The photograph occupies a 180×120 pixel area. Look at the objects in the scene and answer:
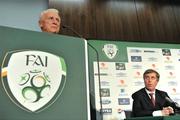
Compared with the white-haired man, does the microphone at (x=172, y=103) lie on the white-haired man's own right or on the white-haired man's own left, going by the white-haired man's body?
on the white-haired man's own left

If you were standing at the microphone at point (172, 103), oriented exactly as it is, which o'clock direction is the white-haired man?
The white-haired man is roughly at 10 o'clock from the microphone.

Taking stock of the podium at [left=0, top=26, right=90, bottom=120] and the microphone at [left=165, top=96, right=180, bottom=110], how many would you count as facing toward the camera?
1

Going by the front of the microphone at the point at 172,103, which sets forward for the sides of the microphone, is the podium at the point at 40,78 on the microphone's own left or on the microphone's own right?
on the microphone's own left

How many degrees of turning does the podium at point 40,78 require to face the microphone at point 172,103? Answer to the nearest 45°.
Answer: approximately 135° to its left

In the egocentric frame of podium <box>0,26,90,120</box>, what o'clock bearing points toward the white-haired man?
The white-haired man is roughly at 6 o'clock from the podium.

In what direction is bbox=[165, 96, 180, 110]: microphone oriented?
to the viewer's left

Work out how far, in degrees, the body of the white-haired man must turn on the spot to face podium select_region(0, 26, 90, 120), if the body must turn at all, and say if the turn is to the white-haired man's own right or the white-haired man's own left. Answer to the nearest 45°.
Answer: approximately 45° to the white-haired man's own right

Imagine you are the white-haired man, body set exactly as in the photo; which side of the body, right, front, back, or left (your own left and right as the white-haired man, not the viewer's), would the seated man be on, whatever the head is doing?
left
